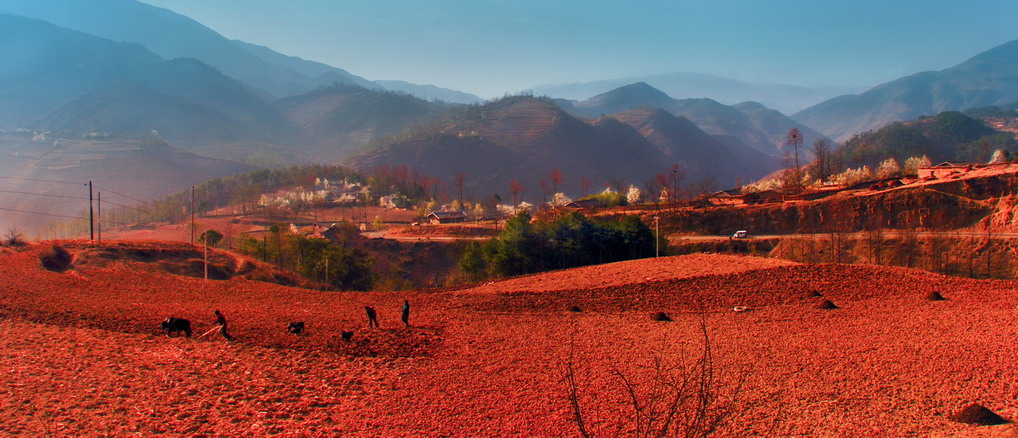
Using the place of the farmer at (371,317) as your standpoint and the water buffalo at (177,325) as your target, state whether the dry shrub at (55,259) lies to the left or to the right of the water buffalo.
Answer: right

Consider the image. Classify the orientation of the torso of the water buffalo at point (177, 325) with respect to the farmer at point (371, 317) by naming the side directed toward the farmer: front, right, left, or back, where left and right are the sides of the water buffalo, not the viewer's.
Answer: back

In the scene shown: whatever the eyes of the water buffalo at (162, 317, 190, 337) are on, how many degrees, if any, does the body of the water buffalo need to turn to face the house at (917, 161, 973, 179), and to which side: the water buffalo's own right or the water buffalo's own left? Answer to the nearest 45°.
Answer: approximately 180°

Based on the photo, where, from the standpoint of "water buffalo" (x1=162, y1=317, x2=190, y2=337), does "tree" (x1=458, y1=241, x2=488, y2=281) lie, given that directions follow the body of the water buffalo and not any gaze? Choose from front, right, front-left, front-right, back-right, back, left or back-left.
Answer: back-right

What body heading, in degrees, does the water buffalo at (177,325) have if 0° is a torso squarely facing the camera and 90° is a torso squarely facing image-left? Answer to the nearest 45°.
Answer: approximately 90°

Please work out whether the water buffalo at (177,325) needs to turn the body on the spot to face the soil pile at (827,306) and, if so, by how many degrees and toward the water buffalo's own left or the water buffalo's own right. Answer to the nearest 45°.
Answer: approximately 180°

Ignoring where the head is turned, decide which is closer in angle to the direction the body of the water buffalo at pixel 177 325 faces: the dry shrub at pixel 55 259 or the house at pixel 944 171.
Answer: the dry shrub

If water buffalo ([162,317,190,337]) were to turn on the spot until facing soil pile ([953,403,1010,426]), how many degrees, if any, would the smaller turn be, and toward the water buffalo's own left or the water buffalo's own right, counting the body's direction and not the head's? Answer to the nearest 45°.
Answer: approximately 135° to the water buffalo's own left
